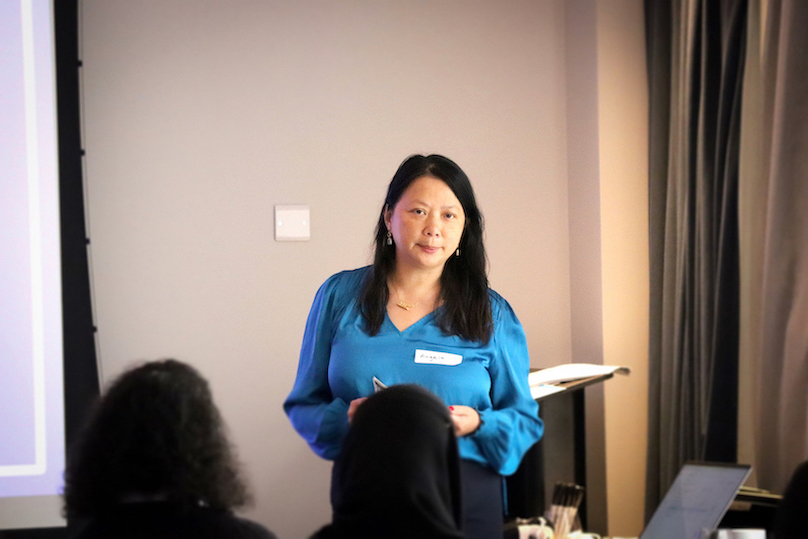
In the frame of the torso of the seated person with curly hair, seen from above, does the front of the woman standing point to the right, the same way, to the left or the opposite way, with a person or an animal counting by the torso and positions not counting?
the opposite way

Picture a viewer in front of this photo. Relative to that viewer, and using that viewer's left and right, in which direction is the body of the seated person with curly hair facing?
facing away from the viewer

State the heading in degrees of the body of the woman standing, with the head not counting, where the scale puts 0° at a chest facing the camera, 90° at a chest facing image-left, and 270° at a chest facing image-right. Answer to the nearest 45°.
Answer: approximately 0°

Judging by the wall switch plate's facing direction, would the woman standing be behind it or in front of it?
in front

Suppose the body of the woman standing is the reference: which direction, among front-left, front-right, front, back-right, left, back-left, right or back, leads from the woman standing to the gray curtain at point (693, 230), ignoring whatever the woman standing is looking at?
back-left

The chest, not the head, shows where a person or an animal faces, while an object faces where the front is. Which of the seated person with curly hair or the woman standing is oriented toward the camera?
the woman standing

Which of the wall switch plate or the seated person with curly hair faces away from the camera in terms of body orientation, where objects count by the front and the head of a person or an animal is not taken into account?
the seated person with curly hair

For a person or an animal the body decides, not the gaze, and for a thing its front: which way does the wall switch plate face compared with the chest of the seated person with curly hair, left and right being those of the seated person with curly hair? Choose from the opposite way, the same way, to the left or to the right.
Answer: the opposite way

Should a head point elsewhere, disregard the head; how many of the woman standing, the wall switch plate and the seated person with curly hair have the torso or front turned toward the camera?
2

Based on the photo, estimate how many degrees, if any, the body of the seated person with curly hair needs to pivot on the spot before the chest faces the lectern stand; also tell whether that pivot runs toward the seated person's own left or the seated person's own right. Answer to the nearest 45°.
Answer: approximately 45° to the seated person's own right

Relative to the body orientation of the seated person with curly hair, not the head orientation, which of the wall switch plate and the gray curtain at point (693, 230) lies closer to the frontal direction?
the wall switch plate

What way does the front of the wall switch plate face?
toward the camera

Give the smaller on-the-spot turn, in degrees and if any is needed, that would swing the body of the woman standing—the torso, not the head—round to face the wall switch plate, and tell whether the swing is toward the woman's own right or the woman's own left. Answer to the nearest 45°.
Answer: approximately 180°

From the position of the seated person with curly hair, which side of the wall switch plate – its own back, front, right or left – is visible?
front
